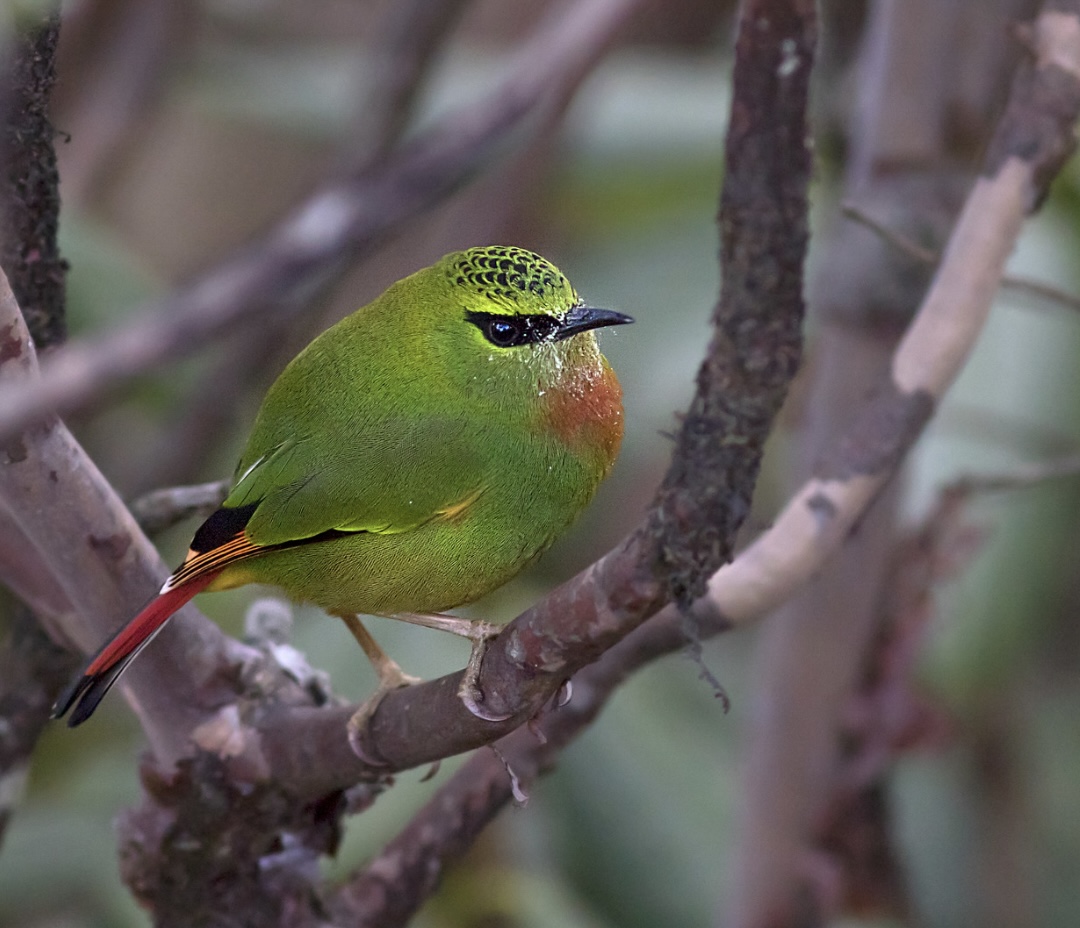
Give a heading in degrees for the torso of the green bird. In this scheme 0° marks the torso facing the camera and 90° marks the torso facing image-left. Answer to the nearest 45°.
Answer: approximately 270°

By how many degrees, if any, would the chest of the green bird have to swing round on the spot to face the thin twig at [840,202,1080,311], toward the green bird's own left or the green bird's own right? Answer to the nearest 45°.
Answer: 0° — it already faces it
